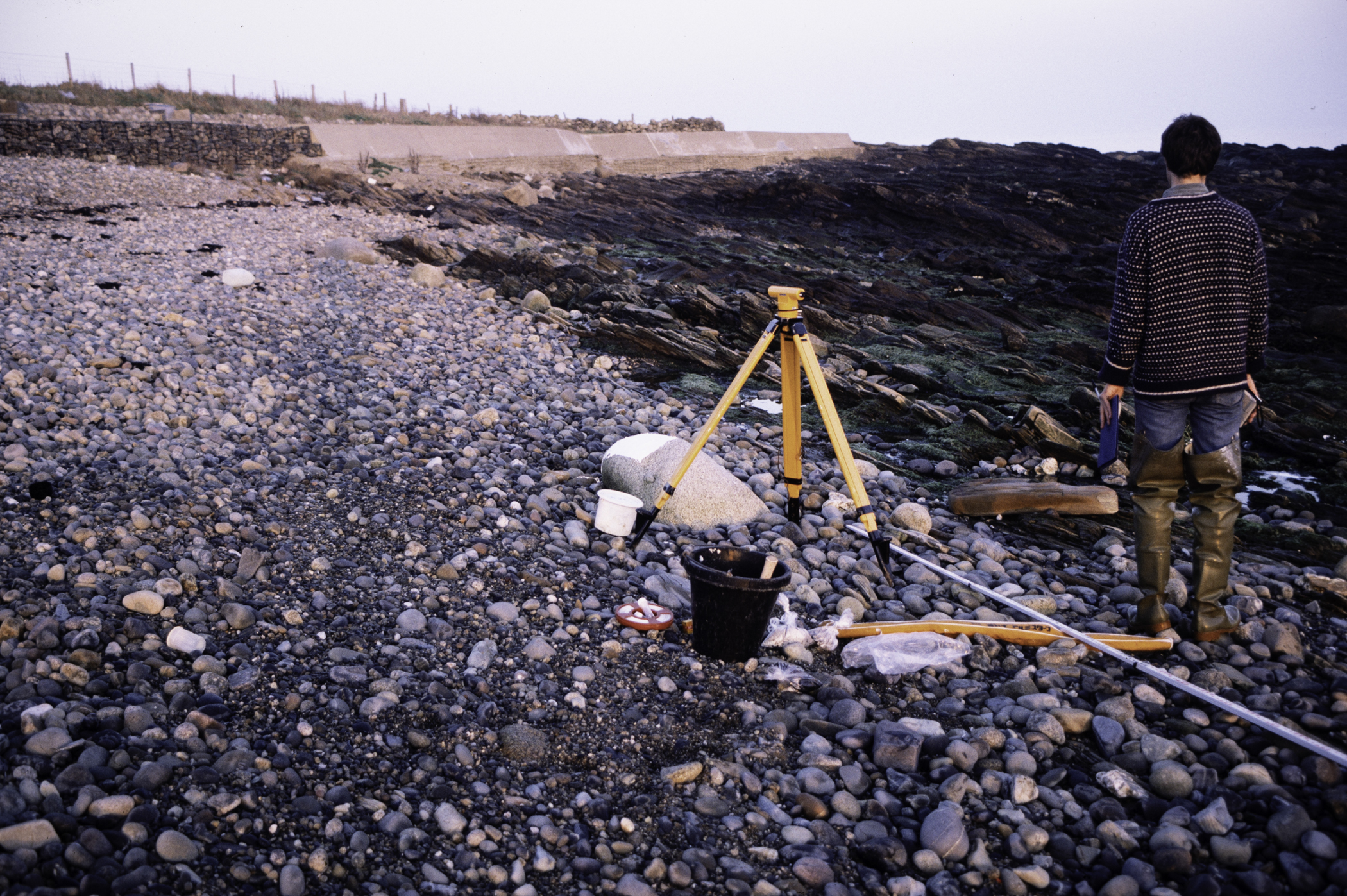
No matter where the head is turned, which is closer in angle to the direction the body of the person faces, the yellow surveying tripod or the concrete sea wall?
the concrete sea wall

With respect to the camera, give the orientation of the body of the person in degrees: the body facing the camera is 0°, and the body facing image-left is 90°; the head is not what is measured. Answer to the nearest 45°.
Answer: approximately 180°

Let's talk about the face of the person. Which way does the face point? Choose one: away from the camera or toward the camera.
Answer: away from the camera

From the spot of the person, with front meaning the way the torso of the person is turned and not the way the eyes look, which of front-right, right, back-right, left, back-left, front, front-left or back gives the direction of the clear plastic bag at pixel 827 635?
back-left

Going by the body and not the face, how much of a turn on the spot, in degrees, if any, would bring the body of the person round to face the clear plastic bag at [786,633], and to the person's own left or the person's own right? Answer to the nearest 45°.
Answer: approximately 135° to the person's own left

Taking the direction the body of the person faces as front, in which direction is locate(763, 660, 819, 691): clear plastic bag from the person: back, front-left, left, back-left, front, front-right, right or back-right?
back-left
